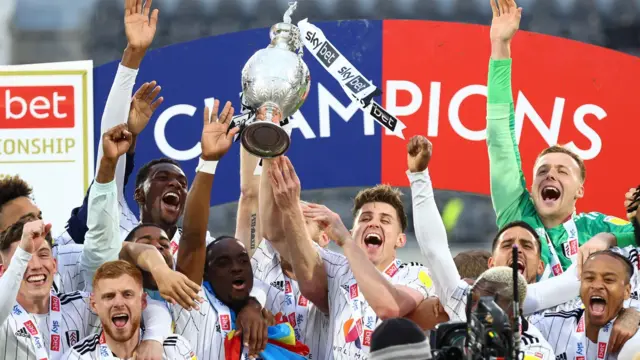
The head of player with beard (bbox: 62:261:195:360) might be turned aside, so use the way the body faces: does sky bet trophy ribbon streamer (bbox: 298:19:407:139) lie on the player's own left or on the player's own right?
on the player's own left

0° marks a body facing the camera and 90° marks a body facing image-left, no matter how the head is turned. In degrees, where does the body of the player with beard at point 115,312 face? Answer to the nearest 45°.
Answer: approximately 0°

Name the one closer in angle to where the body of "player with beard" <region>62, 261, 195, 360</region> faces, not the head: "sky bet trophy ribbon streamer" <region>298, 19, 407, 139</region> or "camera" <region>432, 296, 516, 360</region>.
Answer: the camera

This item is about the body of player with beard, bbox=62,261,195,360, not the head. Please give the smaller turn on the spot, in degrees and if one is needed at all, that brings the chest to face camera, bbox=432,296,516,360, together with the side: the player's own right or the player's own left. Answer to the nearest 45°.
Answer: approximately 45° to the player's own left
